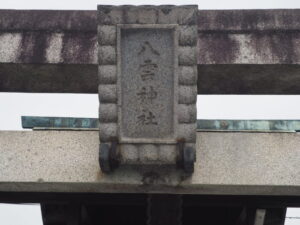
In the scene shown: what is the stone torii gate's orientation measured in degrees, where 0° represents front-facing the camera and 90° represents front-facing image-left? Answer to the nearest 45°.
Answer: approximately 0°
